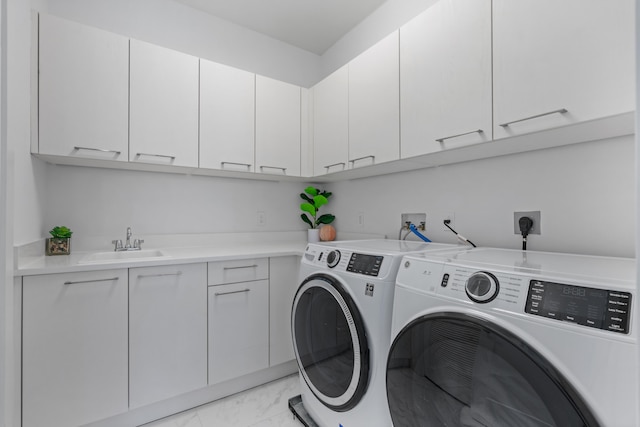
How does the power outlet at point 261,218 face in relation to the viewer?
toward the camera

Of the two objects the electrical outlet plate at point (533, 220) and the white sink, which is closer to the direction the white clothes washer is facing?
the white sink

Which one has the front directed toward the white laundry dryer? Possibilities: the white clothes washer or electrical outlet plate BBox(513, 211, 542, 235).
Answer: the electrical outlet plate

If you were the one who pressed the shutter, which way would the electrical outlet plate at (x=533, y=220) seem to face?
facing the viewer

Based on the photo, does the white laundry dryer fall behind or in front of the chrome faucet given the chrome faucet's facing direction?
in front

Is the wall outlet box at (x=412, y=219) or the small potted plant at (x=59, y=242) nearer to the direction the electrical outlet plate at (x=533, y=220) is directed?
the small potted plant

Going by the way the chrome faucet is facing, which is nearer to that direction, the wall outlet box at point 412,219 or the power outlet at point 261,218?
the wall outlet box

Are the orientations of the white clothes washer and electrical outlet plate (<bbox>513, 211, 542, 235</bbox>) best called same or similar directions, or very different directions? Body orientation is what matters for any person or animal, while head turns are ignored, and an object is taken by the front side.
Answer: same or similar directions

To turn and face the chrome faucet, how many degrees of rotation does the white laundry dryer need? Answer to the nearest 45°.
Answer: approximately 45° to its right

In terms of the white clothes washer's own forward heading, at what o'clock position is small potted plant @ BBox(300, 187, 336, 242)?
The small potted plant is roughly at 4 o'clock from the white clothes washer.

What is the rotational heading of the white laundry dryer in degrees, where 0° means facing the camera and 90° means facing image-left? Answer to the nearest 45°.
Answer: approximately 45°

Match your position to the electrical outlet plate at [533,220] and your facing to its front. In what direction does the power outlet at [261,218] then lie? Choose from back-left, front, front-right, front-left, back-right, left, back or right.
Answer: right

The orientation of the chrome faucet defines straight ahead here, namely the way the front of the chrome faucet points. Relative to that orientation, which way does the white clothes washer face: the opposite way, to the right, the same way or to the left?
to the right

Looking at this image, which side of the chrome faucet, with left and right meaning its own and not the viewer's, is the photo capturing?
front

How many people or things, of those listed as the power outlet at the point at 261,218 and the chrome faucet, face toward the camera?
2
